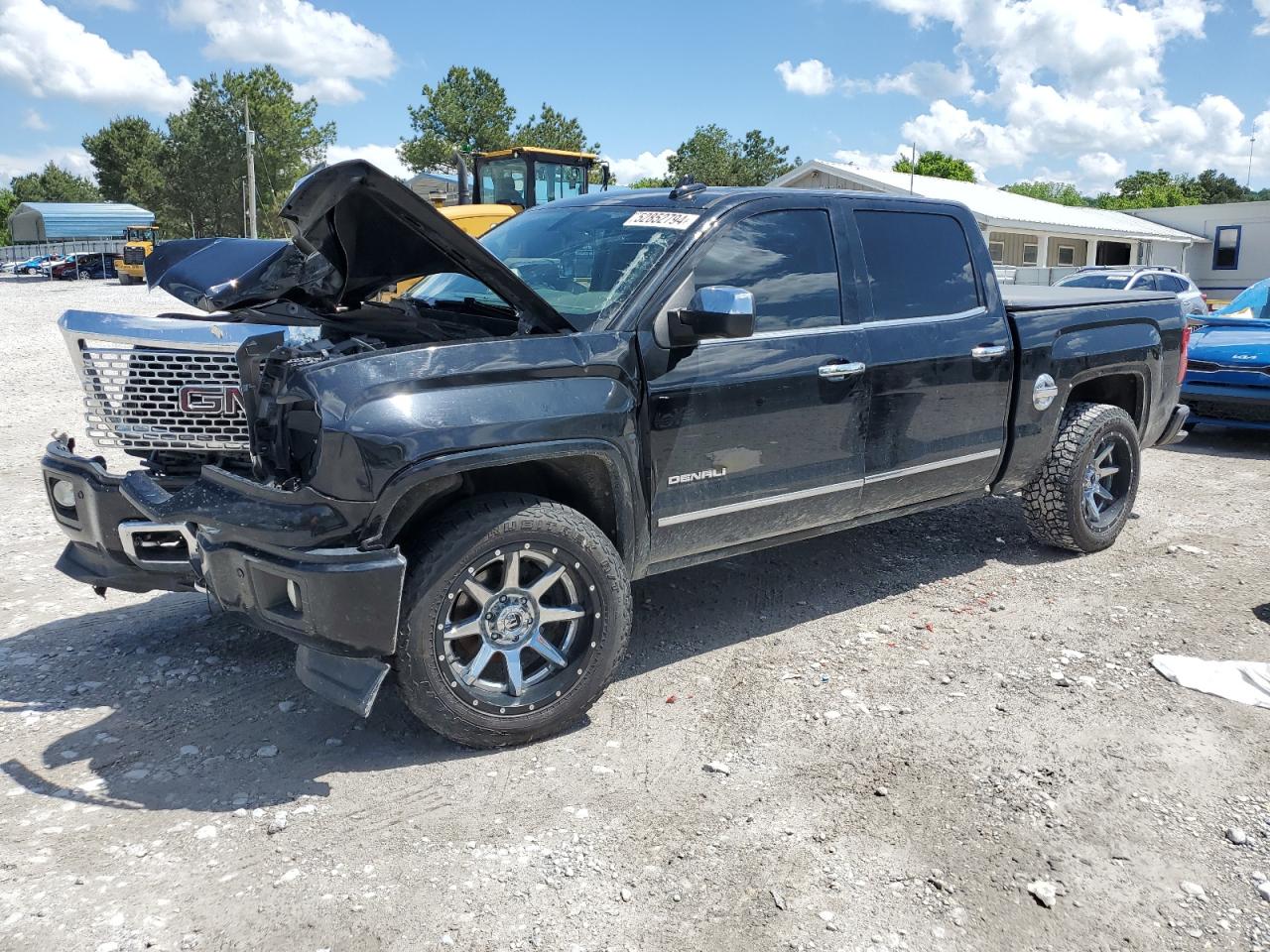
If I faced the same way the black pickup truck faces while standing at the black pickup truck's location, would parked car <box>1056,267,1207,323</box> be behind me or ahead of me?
behind

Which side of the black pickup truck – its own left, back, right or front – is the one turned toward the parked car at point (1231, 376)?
back

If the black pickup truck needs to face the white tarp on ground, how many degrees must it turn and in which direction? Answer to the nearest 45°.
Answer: approximately 135° to its left

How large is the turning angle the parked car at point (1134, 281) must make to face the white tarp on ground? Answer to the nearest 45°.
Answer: approximately 45° to its left

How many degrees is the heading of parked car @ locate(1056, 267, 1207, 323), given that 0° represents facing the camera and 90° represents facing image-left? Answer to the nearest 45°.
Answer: approximately 45°

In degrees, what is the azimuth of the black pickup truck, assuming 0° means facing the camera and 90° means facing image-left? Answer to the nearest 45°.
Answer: approximately 45°
